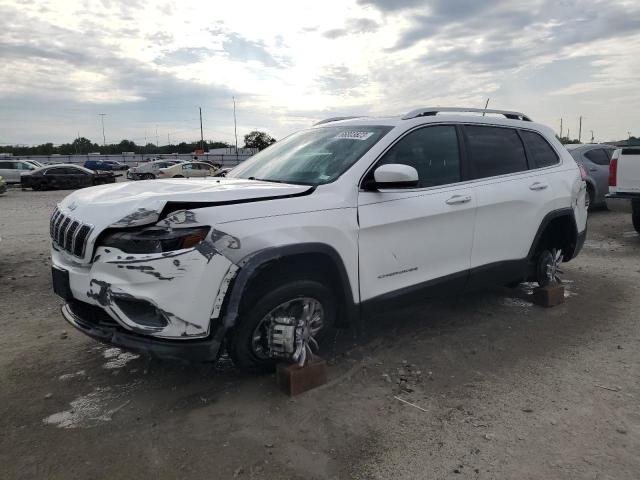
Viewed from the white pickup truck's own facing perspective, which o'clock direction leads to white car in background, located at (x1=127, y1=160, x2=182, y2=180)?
The white car in background is roughly at 10 o'clock from the white pickup truck.

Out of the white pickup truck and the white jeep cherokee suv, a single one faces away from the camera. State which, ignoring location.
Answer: the white pickup truck

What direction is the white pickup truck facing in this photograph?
away from the camera

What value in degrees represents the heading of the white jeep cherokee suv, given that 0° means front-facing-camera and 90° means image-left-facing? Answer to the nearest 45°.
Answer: approximately 45°

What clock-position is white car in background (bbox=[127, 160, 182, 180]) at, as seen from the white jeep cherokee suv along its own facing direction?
The white car in background is roughly at 4 o'clock from the white jeep cherokee suv.

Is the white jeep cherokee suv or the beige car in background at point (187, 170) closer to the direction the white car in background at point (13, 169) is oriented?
the beige car in background

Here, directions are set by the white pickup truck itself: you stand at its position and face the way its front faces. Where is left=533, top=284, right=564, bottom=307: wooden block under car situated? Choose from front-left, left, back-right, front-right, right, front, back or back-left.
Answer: back

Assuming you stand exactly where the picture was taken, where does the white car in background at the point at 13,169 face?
facing to the right of the viewer

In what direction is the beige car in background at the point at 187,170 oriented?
to the viewer's right

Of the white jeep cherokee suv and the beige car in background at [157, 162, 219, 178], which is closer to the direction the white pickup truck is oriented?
the beige car in background
